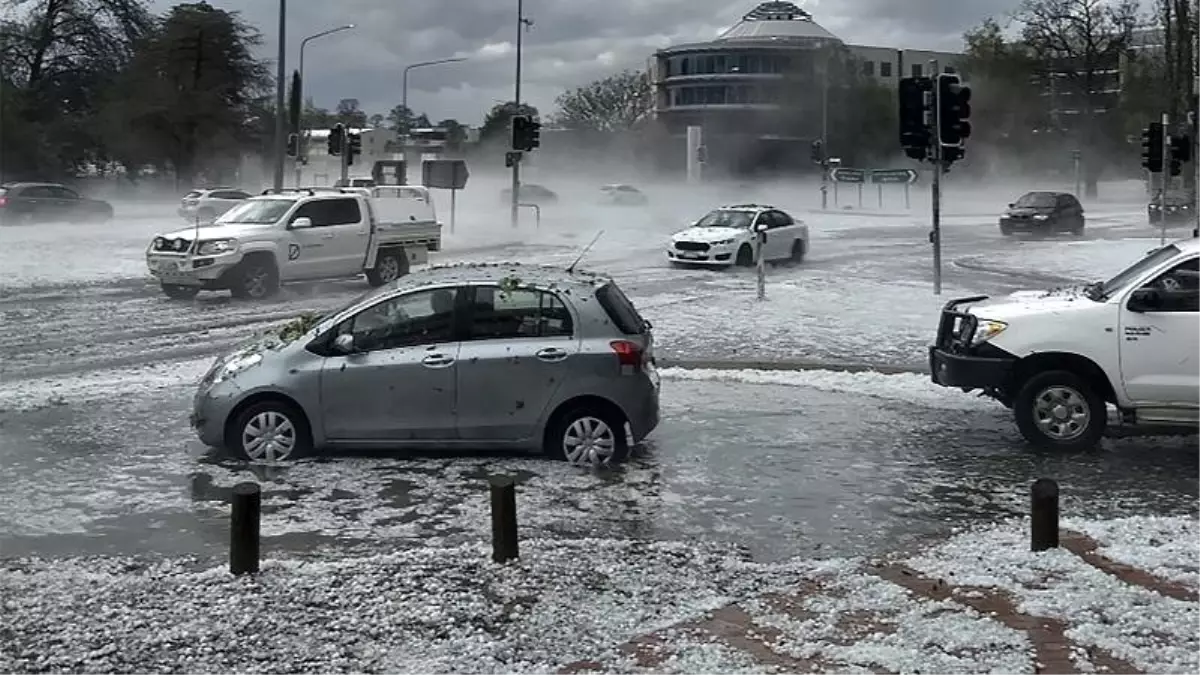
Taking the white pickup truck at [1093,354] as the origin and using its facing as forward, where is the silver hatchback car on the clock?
The silver hatchback car is roughly at 11 o'clock from the white pickup truck.

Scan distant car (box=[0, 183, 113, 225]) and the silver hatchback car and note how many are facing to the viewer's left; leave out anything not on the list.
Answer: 1

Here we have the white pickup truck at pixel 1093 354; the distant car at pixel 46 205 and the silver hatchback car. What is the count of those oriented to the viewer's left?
2

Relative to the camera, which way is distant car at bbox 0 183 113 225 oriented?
to the viewer's right

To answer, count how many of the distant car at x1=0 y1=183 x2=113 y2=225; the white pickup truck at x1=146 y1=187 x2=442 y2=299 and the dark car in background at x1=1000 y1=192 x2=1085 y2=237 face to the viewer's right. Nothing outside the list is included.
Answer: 1

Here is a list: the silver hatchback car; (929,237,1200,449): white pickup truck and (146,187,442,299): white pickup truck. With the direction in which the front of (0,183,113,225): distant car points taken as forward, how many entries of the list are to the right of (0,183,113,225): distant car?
3

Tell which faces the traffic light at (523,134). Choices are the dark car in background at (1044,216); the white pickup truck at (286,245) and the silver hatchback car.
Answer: the dark car in background

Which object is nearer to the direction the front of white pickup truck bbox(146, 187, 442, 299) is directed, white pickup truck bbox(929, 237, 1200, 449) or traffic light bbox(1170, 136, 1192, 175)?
the white pickup truck

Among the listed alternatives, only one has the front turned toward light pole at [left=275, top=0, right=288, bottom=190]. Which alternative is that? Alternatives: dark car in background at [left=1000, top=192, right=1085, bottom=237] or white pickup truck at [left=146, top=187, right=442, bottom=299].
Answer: the dark car in background

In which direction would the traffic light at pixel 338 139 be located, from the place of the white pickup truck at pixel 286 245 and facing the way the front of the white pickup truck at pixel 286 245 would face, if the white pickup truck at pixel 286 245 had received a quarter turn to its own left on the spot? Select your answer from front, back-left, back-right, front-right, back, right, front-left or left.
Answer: back-left

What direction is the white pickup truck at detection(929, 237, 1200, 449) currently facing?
to the viewer's left

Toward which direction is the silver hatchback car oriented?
to the viewer's left

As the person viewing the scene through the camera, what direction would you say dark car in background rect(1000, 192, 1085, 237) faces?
facing the viewer and to the left of the viewer
